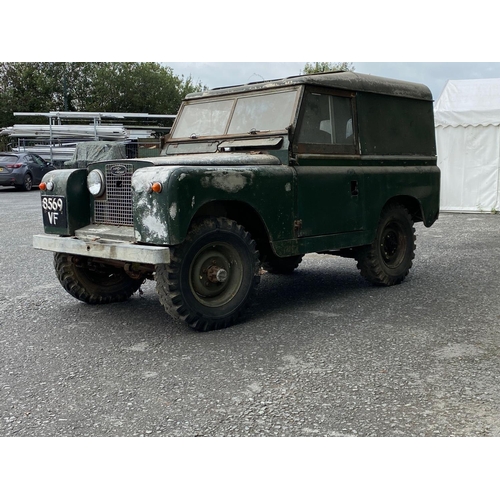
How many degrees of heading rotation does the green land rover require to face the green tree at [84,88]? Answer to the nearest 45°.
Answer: approximately 135° to its right

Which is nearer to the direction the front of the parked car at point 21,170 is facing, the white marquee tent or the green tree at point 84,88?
the green tree

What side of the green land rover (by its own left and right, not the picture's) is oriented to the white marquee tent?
back

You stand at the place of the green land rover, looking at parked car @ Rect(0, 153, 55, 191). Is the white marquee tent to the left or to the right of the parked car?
right
